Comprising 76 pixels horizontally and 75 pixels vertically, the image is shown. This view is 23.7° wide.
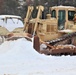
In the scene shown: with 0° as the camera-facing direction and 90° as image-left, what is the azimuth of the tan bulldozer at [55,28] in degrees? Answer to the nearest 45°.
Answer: approximately 45°

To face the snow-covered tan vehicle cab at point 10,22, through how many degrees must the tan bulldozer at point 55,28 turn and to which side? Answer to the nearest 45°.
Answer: approximately 90° to its right
